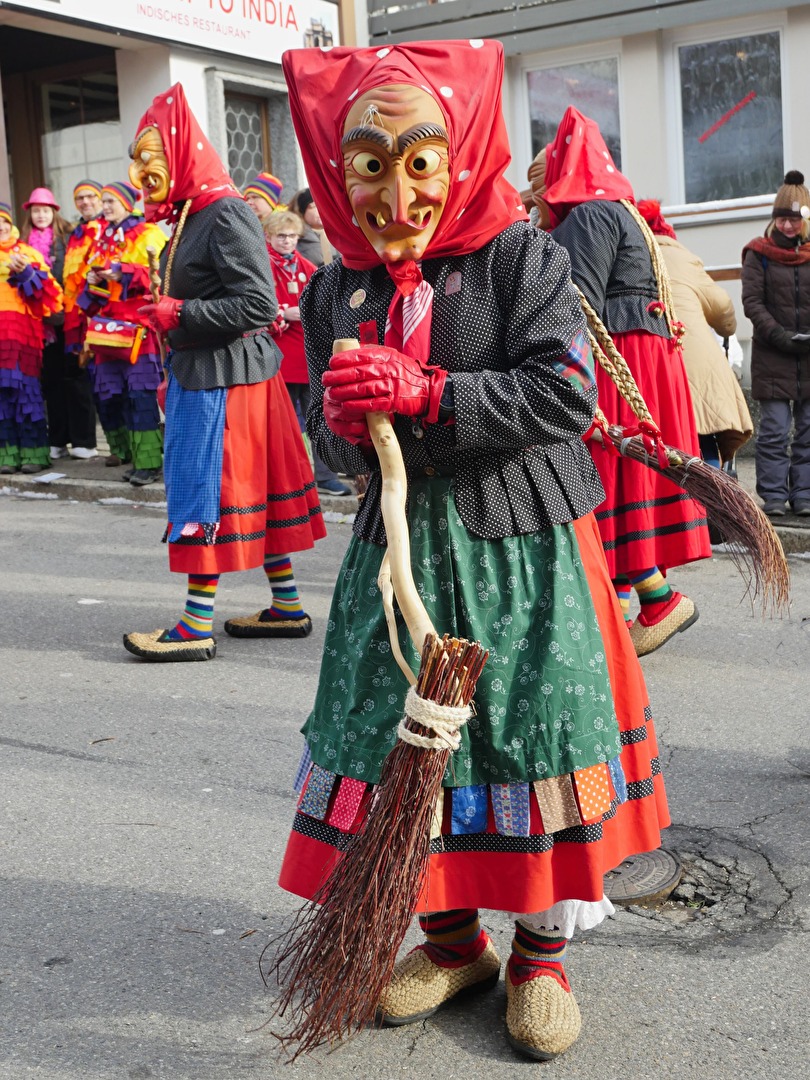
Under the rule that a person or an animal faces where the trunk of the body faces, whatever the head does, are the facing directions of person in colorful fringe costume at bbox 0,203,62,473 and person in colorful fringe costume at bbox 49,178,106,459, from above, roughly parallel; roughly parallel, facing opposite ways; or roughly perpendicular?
roughly parallel

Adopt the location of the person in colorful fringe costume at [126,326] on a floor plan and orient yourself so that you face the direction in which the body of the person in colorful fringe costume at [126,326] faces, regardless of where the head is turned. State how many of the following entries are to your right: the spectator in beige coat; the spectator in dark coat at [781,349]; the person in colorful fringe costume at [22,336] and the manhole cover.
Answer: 1

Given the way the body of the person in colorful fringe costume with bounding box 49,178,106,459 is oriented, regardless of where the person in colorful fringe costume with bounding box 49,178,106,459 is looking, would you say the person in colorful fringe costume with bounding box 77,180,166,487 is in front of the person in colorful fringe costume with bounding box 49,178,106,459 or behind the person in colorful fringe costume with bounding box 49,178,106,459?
in front

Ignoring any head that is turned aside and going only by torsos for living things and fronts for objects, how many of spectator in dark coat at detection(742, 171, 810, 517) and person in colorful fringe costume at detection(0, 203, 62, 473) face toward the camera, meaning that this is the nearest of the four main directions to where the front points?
2

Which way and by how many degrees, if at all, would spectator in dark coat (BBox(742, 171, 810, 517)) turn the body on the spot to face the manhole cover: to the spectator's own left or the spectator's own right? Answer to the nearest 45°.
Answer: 0° — they already face it

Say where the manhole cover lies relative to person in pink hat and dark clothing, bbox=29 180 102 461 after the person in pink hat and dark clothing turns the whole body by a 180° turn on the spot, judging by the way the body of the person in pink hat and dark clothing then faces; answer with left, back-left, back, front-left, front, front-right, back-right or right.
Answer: back

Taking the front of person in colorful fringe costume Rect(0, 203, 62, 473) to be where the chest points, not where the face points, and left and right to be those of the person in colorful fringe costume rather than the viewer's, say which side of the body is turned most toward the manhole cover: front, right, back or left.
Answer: front

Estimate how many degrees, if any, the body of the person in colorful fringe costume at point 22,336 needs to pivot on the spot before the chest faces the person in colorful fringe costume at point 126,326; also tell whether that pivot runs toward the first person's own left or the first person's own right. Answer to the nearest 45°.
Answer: approximately 45° to the first person's own left

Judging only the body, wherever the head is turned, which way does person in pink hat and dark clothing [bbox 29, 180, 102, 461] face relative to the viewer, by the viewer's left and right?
facing the viewer

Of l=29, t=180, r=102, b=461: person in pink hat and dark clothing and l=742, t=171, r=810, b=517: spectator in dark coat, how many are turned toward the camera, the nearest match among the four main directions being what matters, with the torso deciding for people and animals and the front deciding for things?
2

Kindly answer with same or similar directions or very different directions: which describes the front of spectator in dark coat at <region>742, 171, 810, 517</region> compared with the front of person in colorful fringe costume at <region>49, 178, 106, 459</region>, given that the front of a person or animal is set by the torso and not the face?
same or similar directions

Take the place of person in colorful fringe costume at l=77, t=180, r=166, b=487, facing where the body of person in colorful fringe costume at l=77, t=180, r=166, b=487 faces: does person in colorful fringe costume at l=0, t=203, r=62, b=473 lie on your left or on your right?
on your right

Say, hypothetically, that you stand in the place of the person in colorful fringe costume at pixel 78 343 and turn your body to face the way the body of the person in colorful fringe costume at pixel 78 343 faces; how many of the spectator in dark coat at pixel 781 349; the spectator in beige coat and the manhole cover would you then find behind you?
0

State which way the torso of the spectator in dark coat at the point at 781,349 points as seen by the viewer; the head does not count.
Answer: toward the camera

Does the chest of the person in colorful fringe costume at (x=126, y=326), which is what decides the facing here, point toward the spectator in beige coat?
no
